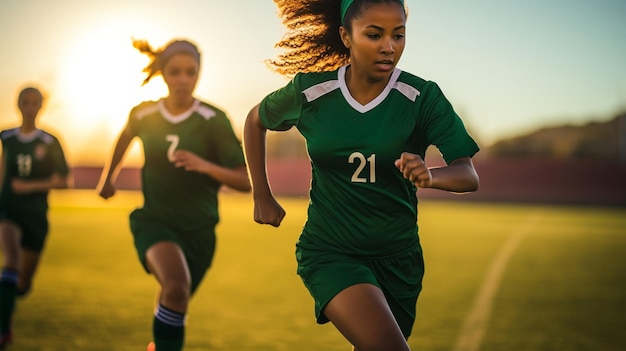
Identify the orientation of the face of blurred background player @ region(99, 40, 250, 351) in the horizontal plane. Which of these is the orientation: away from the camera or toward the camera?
toward the camera

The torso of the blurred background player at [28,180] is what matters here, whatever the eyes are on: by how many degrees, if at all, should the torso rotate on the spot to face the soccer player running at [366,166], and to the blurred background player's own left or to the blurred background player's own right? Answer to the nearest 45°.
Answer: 0° — they already face them

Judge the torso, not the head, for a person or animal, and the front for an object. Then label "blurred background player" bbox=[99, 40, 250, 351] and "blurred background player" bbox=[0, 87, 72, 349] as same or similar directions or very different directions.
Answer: same or similar directions

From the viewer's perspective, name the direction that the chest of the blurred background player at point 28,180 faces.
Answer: toward the camera

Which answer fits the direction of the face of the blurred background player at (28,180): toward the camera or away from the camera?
toward the camera

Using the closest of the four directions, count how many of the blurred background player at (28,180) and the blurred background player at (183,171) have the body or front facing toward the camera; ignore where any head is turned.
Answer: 2

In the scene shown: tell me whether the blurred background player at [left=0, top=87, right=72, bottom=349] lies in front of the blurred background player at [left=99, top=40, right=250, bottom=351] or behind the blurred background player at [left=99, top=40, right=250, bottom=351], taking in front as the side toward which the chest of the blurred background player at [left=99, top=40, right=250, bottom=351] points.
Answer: behind

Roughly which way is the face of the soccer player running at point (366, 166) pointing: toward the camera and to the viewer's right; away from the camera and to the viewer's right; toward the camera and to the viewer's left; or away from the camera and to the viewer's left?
toward the camera and to the viewer's right

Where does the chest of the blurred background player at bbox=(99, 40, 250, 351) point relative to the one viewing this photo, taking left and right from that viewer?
facing the viewer

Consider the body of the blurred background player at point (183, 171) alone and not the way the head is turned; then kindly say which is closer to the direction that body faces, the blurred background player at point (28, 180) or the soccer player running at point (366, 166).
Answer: the soccer player running

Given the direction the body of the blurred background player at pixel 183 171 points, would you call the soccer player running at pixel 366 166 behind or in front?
in front

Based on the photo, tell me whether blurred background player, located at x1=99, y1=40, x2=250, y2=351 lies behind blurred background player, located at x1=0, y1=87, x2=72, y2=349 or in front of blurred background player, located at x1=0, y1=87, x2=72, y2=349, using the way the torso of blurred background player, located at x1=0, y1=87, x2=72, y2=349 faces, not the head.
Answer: in front
